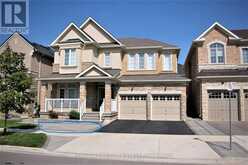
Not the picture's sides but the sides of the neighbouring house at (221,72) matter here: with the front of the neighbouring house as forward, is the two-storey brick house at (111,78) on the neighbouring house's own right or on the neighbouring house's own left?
on the neighbouring house's own right

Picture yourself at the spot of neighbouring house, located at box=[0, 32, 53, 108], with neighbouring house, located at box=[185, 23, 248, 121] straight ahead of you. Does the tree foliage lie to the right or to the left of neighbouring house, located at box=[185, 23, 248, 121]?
right

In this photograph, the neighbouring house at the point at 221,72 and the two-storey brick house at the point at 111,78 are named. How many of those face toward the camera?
2

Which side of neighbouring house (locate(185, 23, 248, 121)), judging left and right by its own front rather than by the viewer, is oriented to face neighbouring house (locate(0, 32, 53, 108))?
right

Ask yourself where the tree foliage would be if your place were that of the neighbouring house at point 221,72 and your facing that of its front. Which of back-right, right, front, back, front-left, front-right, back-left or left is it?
front-right

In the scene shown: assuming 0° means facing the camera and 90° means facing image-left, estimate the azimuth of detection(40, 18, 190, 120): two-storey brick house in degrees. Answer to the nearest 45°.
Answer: approximately 0°

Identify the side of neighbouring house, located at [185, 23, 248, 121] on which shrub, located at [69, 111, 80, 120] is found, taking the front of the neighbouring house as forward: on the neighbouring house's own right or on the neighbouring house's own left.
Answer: on the neighbouring house's own right

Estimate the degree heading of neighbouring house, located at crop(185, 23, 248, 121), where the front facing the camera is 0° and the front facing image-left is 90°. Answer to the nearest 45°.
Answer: approximately 0°
